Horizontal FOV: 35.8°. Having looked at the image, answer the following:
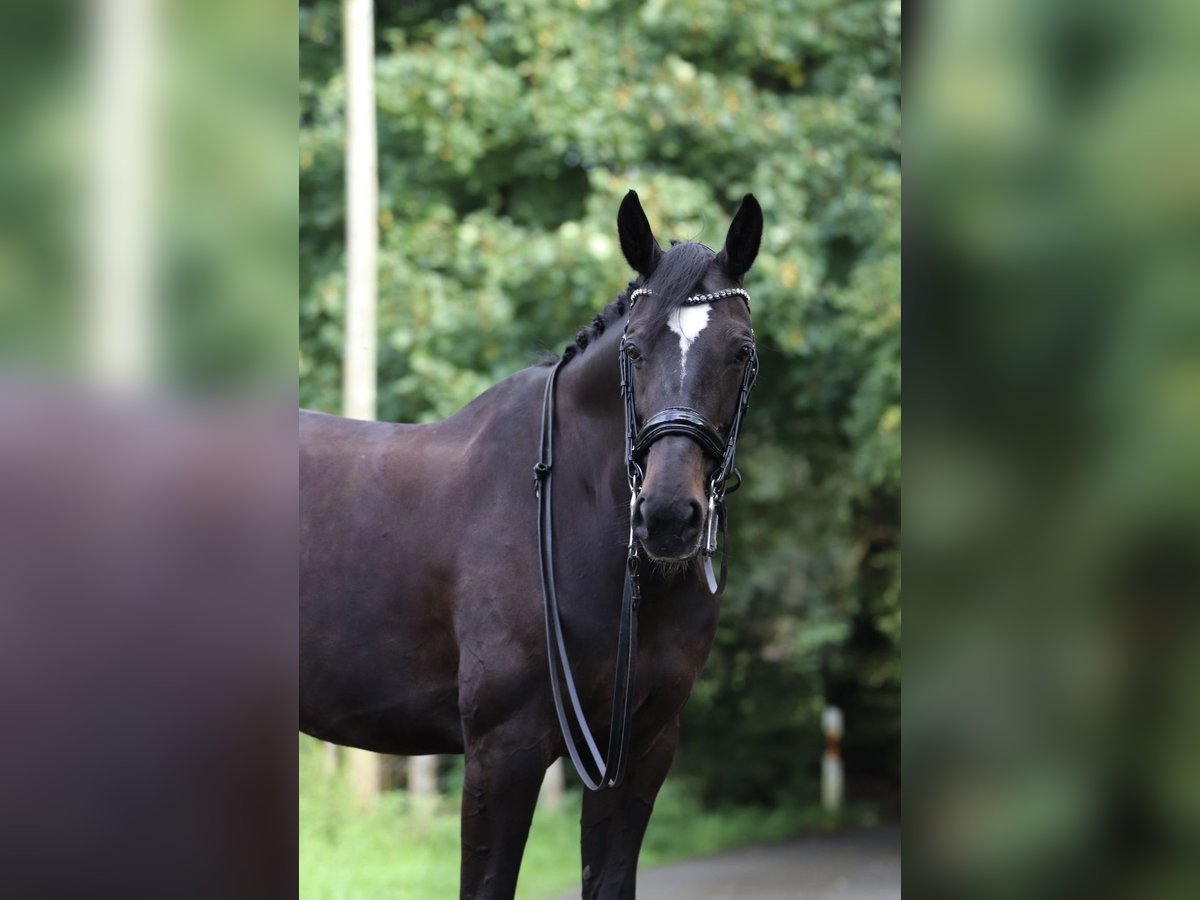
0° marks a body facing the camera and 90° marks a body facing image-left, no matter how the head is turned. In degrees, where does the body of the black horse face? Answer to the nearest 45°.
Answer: approximately 315°

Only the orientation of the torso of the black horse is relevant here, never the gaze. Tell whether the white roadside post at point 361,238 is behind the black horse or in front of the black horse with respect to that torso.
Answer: behind

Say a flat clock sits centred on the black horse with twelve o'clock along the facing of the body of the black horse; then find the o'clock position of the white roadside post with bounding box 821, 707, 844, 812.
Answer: The white roadside post is roughly at 8 o'clock from the black horse.
